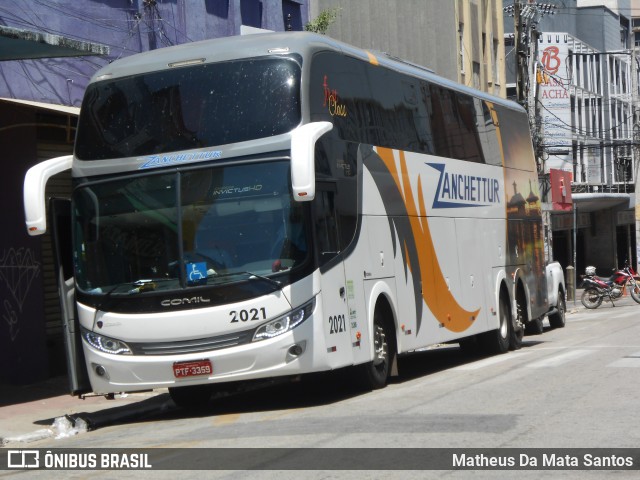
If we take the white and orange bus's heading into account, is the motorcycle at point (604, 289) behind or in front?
behind

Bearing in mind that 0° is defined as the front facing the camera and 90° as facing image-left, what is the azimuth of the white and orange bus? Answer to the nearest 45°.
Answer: approximately 45°
